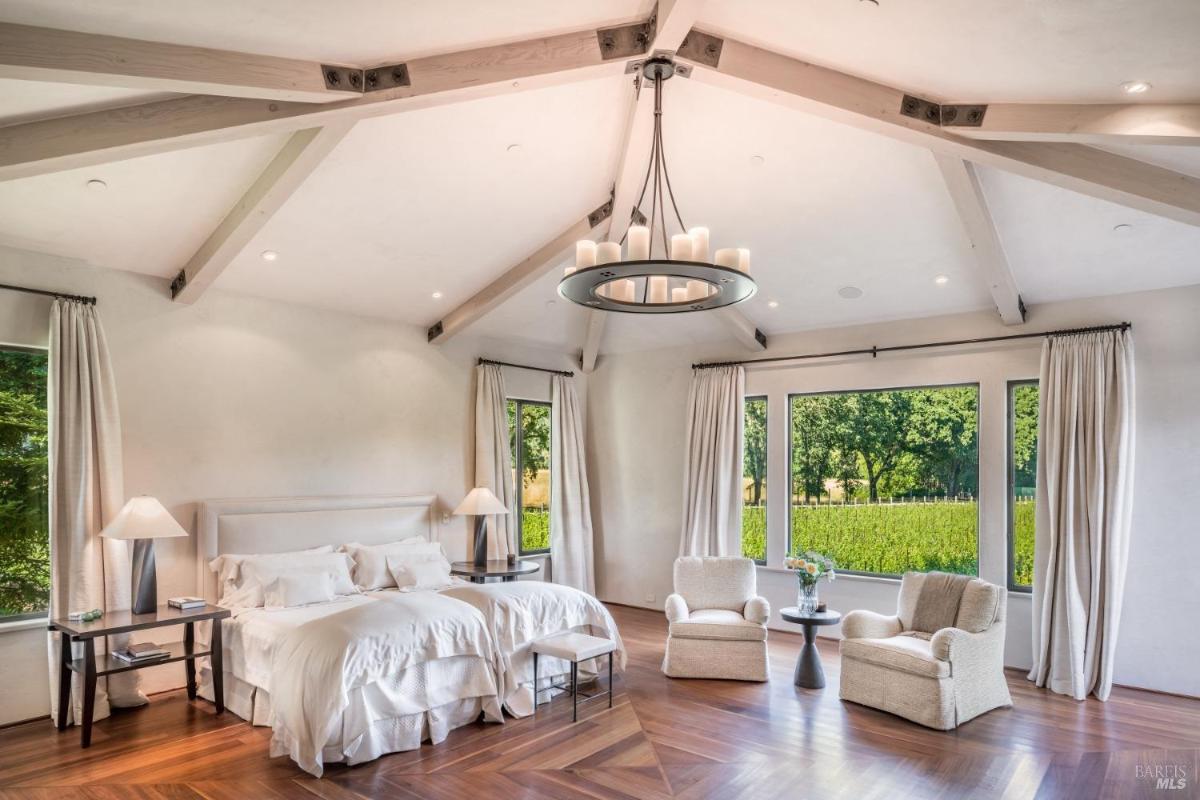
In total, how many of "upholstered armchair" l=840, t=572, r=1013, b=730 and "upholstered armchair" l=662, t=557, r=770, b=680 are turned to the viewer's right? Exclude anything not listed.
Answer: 0

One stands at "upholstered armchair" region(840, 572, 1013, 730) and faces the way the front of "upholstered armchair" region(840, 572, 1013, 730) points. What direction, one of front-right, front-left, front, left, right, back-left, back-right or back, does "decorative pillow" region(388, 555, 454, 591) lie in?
front-right

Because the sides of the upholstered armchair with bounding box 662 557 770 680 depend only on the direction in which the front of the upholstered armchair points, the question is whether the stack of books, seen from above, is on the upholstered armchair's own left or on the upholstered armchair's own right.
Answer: on the upholstered armchair's own right

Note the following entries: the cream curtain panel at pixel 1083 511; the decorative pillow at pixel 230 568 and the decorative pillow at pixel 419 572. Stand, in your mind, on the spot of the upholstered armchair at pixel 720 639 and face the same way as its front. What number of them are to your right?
2

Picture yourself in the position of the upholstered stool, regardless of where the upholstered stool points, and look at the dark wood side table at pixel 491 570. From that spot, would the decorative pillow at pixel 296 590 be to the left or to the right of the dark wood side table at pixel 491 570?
left

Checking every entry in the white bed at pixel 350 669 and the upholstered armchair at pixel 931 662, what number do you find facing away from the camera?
0

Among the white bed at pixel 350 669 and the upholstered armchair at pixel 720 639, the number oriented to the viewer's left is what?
0

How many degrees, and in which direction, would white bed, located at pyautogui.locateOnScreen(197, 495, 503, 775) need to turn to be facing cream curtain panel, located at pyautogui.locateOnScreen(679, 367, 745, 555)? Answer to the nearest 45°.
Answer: approximately 90° to its left

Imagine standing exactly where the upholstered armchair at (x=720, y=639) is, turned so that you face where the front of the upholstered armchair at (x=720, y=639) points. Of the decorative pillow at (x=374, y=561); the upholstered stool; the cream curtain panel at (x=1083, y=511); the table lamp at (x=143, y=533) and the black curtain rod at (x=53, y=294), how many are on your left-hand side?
1

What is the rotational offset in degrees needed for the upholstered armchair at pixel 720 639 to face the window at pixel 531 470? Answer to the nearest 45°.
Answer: approximately 135° to its right

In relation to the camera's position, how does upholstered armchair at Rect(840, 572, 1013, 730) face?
facing the viewer and to the left of the viewer

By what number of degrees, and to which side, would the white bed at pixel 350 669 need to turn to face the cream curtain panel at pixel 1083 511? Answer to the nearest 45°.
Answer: approximately 45° to its left

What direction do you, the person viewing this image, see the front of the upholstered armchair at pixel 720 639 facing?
facing the viewer

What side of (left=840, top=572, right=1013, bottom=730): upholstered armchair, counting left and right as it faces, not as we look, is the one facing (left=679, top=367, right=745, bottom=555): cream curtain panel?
right

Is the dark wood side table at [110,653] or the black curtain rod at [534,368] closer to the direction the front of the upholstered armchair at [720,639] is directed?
the dark wood side table

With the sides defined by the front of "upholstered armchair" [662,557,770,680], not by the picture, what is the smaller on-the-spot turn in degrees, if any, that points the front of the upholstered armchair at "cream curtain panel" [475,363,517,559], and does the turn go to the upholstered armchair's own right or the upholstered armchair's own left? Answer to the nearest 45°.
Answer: approximately 135° to the upholstered armchair's own right
